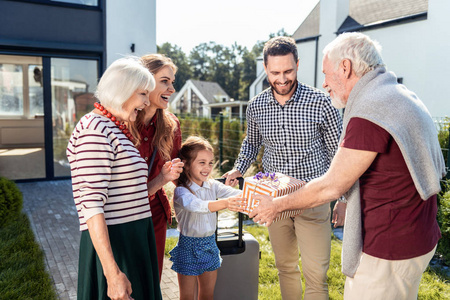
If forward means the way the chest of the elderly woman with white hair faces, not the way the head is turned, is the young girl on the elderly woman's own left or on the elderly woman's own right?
on the elderly woman's own left

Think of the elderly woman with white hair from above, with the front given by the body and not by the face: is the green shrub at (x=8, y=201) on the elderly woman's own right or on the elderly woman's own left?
on the elderly woman's own left

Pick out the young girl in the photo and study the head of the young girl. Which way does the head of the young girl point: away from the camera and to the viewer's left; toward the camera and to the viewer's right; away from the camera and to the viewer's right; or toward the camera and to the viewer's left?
toward the camera and to the viewer's right

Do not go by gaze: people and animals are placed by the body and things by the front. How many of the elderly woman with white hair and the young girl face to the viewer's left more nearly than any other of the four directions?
0

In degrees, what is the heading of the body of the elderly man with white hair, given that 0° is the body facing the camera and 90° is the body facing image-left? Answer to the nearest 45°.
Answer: approximately 90°

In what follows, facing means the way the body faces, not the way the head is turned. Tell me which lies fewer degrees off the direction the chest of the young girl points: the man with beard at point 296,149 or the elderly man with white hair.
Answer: the elderly man with white hair

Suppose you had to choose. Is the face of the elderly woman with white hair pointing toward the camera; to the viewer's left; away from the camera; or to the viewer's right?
to the viewer's right

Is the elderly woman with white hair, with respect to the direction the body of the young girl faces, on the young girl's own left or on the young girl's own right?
on the young girl's own right

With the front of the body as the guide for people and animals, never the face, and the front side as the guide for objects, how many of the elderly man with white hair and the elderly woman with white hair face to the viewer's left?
1

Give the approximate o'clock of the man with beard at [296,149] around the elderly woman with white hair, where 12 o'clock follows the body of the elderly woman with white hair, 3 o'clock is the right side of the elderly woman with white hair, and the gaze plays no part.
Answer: The man with beard is roughly at 11 o'clock from the elderly woman with white hair.

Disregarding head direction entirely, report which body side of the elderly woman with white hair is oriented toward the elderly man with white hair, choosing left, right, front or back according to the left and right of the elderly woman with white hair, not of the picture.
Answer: front

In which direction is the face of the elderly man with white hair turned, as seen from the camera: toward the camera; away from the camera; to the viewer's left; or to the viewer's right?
to the viewer's left

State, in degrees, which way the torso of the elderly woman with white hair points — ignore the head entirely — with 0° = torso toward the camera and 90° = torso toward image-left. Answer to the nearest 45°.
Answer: approximately 270°

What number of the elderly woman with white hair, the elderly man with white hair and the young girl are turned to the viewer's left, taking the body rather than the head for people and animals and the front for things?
1
